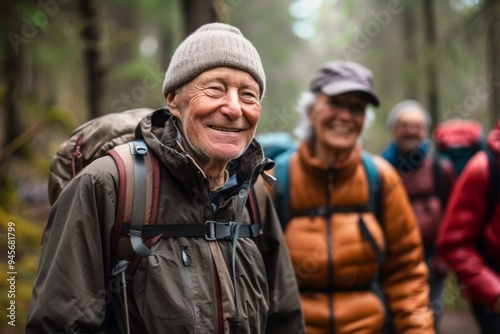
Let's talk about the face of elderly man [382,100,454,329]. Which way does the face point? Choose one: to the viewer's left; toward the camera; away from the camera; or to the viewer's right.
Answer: toward the camera

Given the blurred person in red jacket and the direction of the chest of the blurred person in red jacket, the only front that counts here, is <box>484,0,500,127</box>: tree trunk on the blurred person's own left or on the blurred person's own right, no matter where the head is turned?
on the blurred person's own left

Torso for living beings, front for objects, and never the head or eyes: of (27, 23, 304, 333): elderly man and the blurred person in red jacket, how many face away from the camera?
0

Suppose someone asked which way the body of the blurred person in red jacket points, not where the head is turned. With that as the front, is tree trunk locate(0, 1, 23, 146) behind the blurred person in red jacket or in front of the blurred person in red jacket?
behind

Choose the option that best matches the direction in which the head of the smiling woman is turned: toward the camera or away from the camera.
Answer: toward the camera

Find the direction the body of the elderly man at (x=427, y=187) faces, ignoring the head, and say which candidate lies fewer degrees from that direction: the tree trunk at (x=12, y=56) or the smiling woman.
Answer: the smiling woman

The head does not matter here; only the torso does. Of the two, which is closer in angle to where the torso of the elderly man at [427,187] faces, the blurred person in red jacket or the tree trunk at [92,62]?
the blurred person in red jacket

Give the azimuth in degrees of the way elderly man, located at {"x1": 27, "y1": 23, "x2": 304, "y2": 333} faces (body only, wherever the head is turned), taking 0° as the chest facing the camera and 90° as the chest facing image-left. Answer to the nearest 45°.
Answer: approximately 315°

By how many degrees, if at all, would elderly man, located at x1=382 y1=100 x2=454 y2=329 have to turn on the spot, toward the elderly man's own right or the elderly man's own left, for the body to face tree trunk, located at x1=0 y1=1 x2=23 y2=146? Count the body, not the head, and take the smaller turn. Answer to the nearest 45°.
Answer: approximately 90° to the elderly man's own right

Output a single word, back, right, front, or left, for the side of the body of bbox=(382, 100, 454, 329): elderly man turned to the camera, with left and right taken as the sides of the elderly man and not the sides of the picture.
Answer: front

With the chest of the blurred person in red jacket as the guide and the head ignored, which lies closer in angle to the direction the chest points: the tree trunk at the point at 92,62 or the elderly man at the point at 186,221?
the elderly man

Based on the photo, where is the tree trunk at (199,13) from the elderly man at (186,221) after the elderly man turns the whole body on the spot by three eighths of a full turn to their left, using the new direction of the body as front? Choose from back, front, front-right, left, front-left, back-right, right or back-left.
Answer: front

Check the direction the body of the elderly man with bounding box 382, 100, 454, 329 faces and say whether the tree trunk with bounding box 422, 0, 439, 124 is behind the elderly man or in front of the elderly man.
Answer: behind

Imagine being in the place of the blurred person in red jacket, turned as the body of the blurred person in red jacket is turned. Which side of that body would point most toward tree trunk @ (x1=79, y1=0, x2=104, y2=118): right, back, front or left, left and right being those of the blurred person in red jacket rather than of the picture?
back

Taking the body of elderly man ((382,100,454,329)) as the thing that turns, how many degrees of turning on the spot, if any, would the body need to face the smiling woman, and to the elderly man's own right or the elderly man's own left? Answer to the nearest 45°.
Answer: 0° — they already face them

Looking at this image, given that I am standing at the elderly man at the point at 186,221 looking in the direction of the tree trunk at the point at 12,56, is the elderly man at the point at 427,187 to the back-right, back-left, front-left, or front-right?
front-right

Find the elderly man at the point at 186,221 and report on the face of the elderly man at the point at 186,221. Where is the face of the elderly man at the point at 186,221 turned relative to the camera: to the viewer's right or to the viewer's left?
to the viewer's right

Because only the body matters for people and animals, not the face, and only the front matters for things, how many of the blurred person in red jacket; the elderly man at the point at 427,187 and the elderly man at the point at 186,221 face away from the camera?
0
